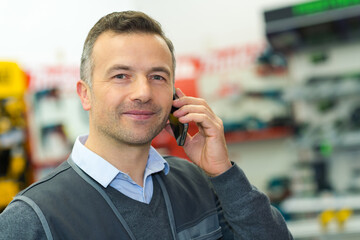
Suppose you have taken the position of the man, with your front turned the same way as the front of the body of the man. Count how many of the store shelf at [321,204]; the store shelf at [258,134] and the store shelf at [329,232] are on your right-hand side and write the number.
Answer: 0

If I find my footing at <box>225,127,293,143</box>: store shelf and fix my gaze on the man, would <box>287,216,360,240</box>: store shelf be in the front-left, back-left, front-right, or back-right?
front-left

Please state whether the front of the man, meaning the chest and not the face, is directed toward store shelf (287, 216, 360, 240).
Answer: no

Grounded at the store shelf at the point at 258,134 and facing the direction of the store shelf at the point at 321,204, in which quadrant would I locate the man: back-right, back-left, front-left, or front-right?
front-right

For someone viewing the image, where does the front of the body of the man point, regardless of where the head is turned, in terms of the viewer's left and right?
facing the viewer and to the right of the viewer

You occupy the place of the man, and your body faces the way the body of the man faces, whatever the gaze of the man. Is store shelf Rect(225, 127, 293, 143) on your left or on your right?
on your left

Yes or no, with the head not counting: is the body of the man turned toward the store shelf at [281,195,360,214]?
no
